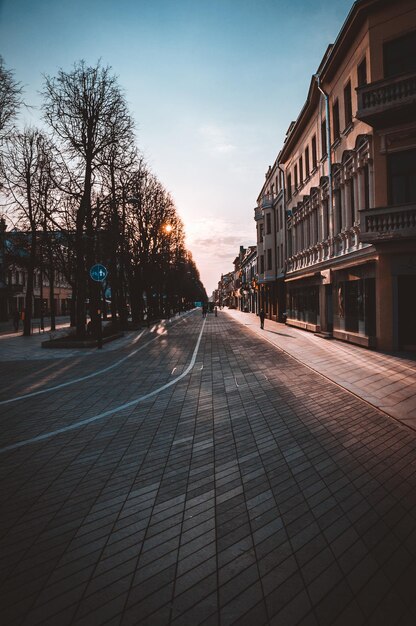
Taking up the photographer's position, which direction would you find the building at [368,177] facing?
facing to the left of the viewer

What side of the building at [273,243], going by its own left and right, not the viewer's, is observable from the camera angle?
left

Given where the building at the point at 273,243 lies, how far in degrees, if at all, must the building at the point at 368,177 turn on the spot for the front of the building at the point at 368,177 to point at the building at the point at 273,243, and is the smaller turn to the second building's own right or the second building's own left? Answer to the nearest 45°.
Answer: approximately 90° to the second building's own right

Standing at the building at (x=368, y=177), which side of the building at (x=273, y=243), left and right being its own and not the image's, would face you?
left

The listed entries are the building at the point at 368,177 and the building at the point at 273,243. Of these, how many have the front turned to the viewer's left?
2
